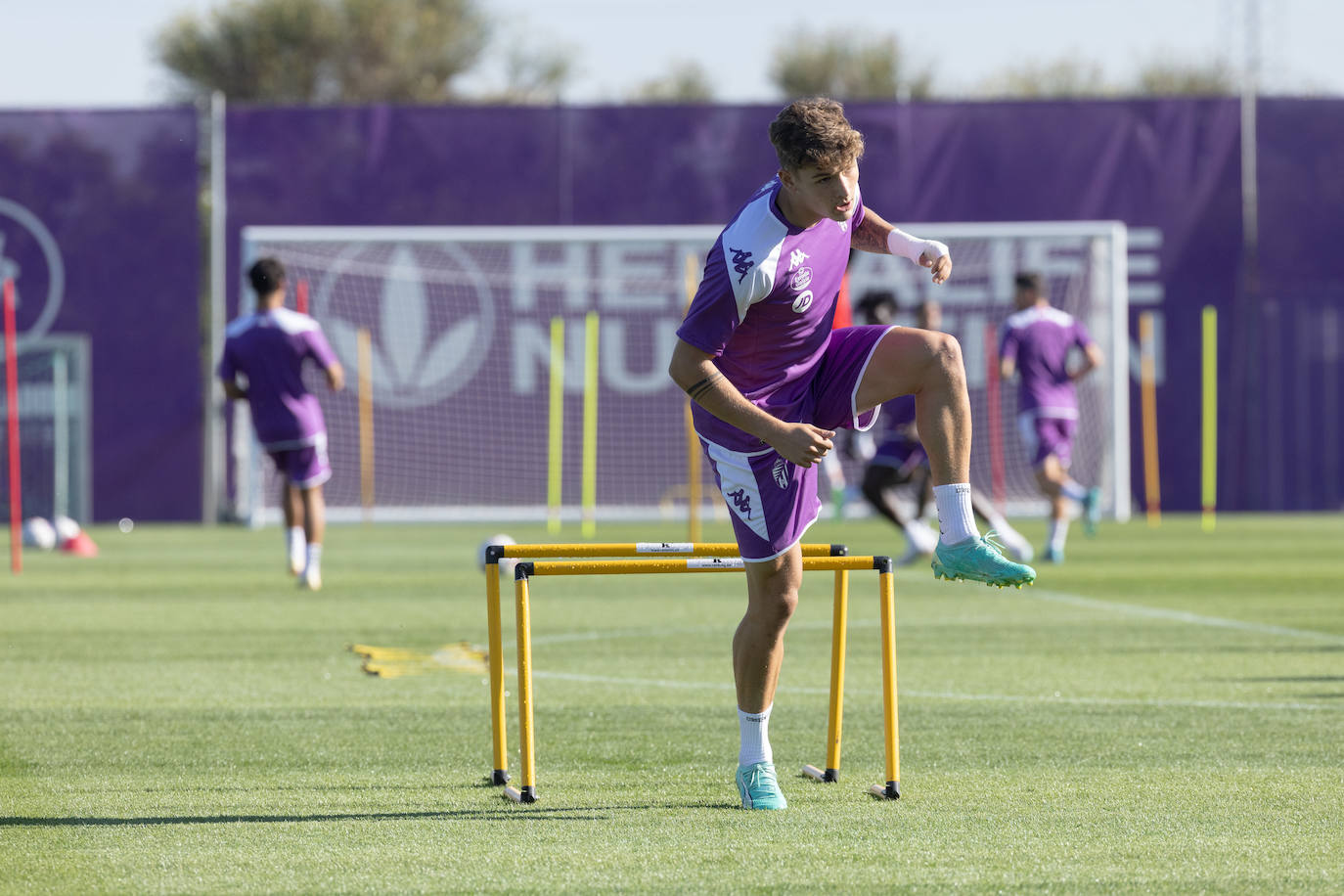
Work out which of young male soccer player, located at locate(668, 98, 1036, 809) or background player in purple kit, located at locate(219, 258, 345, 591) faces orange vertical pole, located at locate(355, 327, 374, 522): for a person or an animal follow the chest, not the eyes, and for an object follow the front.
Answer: the background player in purple kit

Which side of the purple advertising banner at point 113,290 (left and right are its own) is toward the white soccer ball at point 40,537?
front

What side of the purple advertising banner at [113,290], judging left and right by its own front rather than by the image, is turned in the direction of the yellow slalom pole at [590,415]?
left

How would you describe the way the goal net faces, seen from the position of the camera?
facing the viewer

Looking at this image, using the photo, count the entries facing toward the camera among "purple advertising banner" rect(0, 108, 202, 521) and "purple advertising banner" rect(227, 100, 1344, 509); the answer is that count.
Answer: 2

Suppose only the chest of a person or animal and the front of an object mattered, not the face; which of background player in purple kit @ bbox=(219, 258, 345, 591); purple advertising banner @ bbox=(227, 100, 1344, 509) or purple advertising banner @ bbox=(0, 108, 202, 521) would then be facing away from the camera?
the background player in purple kit

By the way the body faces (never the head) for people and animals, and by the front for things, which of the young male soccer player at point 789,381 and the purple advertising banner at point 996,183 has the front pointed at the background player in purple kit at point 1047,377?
the purple advertising banner

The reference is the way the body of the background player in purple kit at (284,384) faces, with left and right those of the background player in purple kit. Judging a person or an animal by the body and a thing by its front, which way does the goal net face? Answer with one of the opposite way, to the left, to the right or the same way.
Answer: the opposite way

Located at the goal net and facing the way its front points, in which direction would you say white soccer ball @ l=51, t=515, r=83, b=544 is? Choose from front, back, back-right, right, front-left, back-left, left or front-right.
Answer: front-right

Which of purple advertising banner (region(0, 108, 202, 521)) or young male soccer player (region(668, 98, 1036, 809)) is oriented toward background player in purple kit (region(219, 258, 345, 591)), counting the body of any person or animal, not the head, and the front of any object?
the purple advertising banner

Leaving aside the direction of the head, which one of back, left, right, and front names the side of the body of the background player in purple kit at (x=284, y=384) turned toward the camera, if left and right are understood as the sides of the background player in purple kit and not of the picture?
back

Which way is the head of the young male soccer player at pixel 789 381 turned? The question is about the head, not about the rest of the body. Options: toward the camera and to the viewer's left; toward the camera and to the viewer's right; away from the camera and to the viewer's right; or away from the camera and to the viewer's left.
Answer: toward the camera and to the viewer's right

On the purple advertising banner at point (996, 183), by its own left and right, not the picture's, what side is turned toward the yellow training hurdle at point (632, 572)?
front
